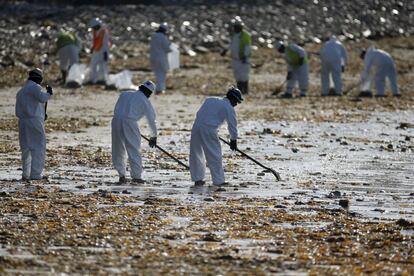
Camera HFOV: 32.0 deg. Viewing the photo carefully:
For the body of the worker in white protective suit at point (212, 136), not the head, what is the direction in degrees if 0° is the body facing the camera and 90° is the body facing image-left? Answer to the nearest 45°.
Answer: approximately 270°

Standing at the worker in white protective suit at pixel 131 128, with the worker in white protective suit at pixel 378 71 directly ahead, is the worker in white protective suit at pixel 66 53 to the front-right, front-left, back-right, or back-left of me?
front-left

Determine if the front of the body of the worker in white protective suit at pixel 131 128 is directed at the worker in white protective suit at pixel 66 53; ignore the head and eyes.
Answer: no

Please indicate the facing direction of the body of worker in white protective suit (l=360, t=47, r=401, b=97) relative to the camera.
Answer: to the viewer's left

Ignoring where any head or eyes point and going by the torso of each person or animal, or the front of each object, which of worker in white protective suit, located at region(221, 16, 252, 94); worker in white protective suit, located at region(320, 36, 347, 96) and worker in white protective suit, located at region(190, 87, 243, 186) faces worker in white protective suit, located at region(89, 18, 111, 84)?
worker in white protective suit, located at region(221, 16, 252, 94)

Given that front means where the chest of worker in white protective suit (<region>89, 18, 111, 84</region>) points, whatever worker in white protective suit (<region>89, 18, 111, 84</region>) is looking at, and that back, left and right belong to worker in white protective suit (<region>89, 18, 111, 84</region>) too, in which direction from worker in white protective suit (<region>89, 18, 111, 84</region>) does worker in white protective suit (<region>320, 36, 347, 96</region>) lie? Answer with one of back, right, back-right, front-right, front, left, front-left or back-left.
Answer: back-left

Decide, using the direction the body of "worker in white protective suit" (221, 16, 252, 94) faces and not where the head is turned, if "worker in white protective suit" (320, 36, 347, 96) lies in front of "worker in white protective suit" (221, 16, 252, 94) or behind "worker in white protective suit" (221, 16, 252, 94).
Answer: behind

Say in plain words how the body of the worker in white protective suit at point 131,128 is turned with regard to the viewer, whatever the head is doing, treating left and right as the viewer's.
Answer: facing away from the viewer and to the right of the viewer

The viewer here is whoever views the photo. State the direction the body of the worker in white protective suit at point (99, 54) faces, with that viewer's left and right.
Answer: facing the viewer and to the left of the viewer

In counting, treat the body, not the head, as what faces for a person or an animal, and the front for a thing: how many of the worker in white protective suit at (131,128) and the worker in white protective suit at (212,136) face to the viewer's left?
0

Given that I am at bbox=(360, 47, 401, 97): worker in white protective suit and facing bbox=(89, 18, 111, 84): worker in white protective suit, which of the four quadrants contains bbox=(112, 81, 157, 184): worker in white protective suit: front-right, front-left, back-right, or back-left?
front-left
